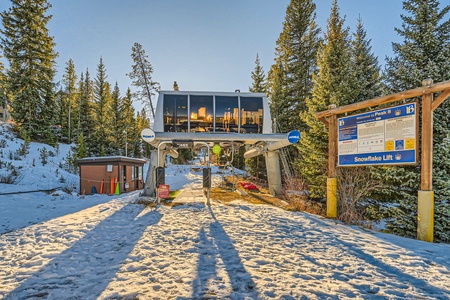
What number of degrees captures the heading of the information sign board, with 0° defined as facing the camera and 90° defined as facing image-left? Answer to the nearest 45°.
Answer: approximately 45°

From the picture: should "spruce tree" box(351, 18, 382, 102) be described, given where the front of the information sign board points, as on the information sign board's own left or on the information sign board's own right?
on the information sign board's own right

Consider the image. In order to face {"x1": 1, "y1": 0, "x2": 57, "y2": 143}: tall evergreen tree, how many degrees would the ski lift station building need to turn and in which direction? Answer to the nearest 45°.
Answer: approximately 135° to its right

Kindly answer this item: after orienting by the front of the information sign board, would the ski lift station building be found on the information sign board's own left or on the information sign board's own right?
on the information sign board's own right

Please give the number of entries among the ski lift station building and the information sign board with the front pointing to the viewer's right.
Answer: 0

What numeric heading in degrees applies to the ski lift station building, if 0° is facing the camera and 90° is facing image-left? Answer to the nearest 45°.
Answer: approximately 0°

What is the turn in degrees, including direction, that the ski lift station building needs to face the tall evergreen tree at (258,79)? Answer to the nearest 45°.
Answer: approximately 180°
